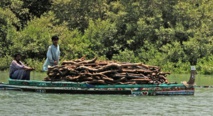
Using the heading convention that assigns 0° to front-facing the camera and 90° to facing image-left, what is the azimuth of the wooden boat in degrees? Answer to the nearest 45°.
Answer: approximately 270°
